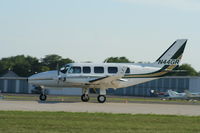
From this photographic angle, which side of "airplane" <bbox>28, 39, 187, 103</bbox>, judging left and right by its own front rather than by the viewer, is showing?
left
